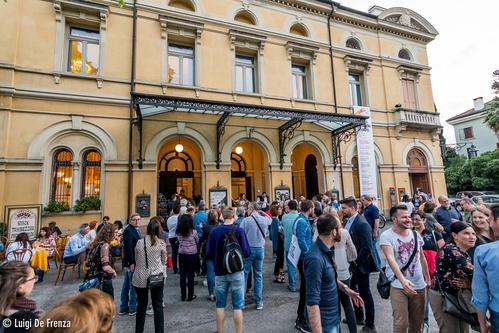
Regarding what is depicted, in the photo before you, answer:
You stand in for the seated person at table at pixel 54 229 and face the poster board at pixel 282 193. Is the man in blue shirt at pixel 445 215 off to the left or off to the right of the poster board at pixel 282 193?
right

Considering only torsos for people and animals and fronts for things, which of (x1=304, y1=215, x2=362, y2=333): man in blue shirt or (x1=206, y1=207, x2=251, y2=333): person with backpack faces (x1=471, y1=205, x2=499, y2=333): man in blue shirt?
(x1=304, y1=215, x2=362, y2=333): man in blue shirt

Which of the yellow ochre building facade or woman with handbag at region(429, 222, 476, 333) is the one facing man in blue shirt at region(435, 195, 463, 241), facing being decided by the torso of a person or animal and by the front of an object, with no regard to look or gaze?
the yellow ochre building facade

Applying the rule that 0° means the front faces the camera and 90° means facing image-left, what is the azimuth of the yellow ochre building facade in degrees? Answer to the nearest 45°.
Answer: approximately 315°

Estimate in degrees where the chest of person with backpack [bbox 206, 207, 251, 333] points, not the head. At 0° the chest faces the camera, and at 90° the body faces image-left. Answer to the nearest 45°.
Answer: approximately 180°

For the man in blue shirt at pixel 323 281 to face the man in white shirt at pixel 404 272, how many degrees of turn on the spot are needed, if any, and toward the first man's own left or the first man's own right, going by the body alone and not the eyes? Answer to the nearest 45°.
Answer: approximately 45° to the first man's own left

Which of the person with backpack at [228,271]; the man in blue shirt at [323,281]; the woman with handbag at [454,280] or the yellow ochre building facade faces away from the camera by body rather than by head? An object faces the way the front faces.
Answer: the person with backpack

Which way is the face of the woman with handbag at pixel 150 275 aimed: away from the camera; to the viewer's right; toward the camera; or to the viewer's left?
away from the camera

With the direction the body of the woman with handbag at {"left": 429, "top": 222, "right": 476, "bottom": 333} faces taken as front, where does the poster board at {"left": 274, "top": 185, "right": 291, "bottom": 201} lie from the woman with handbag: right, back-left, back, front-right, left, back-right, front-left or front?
back

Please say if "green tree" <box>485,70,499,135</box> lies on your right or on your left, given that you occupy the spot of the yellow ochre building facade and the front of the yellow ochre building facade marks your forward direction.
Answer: on your left

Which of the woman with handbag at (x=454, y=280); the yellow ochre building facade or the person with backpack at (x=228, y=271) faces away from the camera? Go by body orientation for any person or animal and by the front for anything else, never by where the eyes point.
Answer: the person with backpack

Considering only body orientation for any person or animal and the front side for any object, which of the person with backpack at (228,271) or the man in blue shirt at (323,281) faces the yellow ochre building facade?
the person with backpack

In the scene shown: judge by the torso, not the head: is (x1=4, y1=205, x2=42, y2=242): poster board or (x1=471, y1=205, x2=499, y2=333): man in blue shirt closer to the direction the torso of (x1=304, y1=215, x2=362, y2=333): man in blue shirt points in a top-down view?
the man in blue shirt
